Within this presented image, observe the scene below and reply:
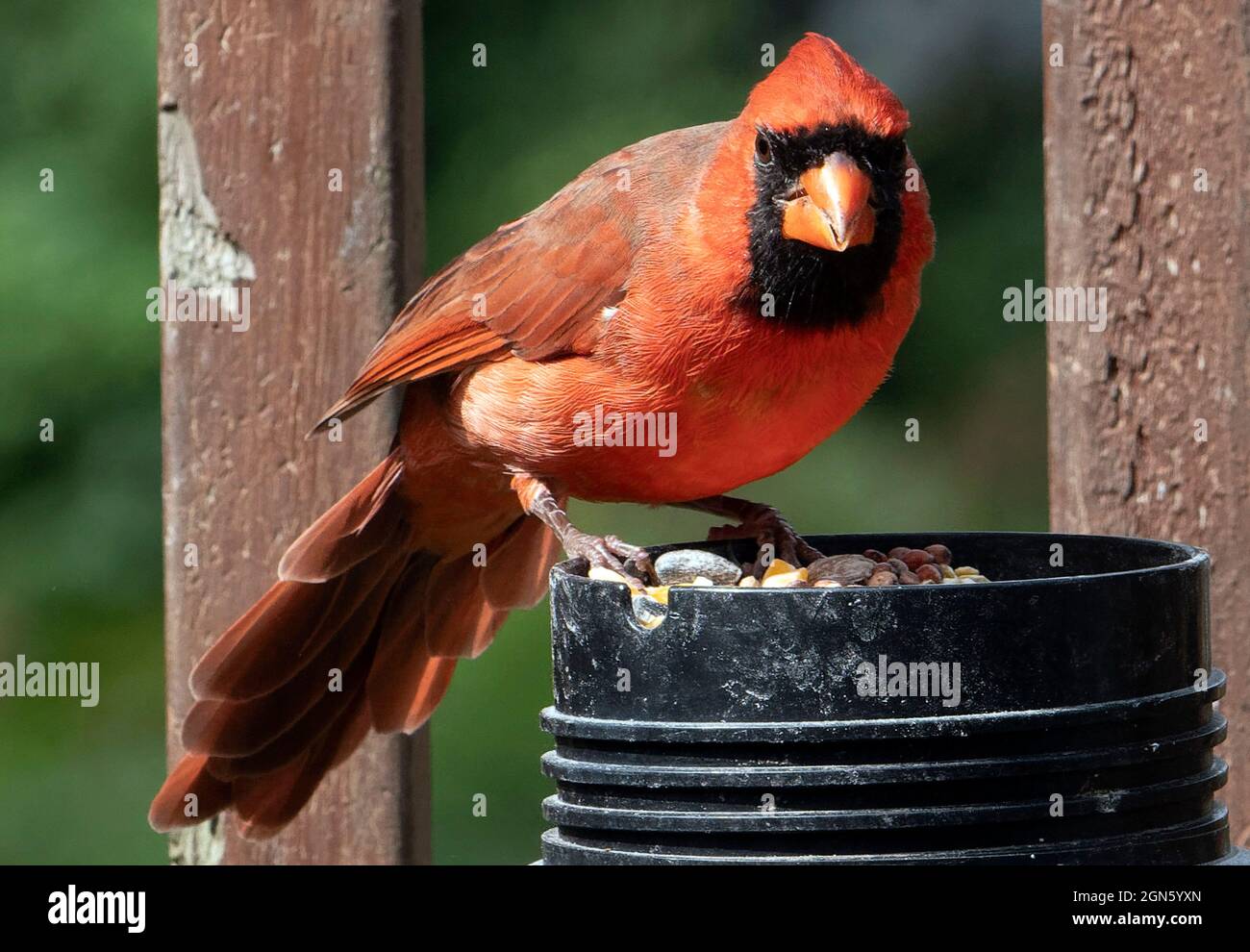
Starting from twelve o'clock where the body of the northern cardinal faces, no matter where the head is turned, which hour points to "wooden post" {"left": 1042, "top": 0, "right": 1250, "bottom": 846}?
The wooden post is roughly at 11 o'clock from the northern cardinal.

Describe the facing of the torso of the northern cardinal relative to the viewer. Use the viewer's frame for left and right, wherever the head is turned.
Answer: facing the viewer and to the right of the viewer
